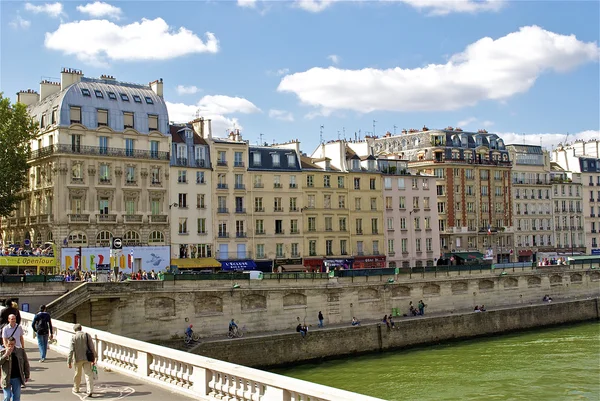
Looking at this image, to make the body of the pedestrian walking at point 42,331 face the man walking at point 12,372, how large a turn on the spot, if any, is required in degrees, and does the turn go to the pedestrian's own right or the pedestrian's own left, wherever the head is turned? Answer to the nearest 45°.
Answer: approximately 180°

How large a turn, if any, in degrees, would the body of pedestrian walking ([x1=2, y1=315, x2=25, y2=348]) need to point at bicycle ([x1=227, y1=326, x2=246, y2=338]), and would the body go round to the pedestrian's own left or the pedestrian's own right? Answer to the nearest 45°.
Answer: approximately 135° to the pedestrian's own left

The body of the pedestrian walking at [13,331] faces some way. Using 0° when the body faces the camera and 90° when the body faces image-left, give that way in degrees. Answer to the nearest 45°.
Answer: approximately 0°

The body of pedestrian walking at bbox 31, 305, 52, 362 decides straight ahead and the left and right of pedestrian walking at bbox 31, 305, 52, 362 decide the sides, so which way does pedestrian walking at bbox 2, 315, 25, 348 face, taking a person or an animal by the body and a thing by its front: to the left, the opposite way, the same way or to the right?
the opposite way

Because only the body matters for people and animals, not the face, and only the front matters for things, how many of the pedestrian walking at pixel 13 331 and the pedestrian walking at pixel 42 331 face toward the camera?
1

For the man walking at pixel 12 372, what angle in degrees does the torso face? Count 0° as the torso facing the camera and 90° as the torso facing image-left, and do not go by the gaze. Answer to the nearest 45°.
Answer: approximately 0°

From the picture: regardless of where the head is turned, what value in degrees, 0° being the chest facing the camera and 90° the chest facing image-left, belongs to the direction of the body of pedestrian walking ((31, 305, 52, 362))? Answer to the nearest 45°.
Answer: approximately 180°

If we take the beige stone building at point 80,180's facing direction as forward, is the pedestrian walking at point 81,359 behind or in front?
in front
